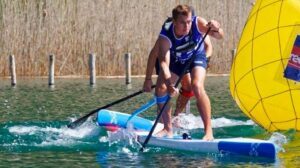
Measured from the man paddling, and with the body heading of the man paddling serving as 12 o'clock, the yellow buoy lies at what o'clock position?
The yellow buoy is roughly at 9 o'clock from the man paddling.

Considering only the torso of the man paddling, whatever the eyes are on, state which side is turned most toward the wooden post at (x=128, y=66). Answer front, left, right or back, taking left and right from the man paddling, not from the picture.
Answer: back

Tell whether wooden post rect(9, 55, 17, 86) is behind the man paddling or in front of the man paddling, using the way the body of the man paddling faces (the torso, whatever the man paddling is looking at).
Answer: behind

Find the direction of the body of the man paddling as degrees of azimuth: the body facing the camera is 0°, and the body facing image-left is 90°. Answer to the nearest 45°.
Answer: approximately 0°
